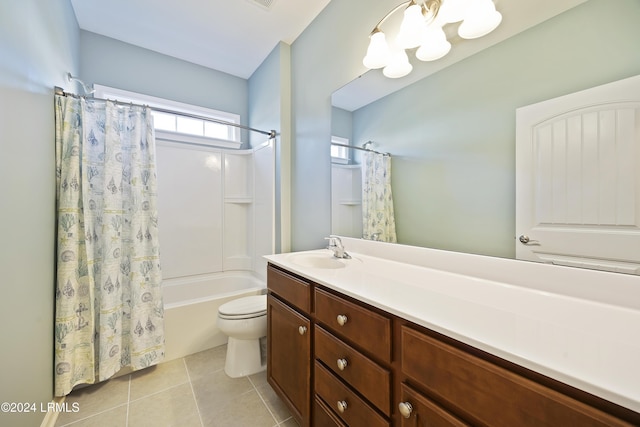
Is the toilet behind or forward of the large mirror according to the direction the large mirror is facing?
forward

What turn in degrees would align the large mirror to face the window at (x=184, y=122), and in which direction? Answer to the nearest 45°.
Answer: approximately 45° to its right

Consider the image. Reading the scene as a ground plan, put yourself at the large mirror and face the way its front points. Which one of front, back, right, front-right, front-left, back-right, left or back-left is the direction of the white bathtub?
front-right

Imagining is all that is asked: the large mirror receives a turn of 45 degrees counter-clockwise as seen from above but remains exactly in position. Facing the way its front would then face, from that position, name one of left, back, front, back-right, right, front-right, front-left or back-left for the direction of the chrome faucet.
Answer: right
